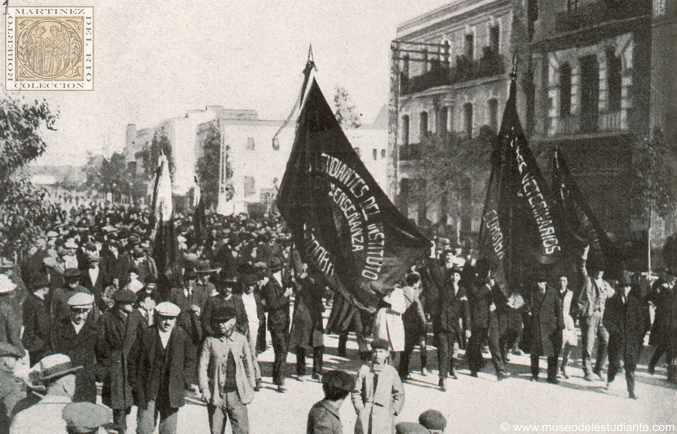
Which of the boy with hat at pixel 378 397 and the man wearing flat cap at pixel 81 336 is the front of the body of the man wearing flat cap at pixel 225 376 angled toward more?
the boy with hat

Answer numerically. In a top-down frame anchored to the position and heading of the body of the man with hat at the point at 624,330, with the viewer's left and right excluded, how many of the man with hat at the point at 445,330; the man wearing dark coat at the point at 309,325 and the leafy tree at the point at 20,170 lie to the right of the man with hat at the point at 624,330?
3

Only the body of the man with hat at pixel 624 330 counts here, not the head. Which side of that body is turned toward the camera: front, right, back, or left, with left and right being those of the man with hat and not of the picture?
front

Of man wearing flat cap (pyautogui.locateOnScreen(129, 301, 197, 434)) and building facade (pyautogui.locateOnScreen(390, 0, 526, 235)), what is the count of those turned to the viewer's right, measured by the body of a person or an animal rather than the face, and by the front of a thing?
0

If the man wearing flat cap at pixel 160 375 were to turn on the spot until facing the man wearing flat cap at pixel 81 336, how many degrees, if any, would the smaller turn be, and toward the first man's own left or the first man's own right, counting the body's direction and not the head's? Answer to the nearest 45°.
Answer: approximately 135° to the first man's own right

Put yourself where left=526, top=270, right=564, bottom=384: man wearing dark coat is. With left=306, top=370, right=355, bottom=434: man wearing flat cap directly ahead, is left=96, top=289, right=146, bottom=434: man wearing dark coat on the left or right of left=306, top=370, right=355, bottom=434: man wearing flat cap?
right

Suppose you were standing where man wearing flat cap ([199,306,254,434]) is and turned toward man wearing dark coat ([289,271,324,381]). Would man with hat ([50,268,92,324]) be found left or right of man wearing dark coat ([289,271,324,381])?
left

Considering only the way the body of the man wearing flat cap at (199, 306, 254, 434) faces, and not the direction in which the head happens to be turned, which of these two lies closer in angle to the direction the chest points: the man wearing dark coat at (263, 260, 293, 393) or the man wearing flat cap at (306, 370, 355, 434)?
the man wearing flat cap

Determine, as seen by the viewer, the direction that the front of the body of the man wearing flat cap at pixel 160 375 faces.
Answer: toward the camera

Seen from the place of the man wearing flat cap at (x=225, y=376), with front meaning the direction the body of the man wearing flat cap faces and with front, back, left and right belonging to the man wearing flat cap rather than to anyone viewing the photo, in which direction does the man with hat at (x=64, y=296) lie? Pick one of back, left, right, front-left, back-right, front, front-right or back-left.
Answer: back-right
